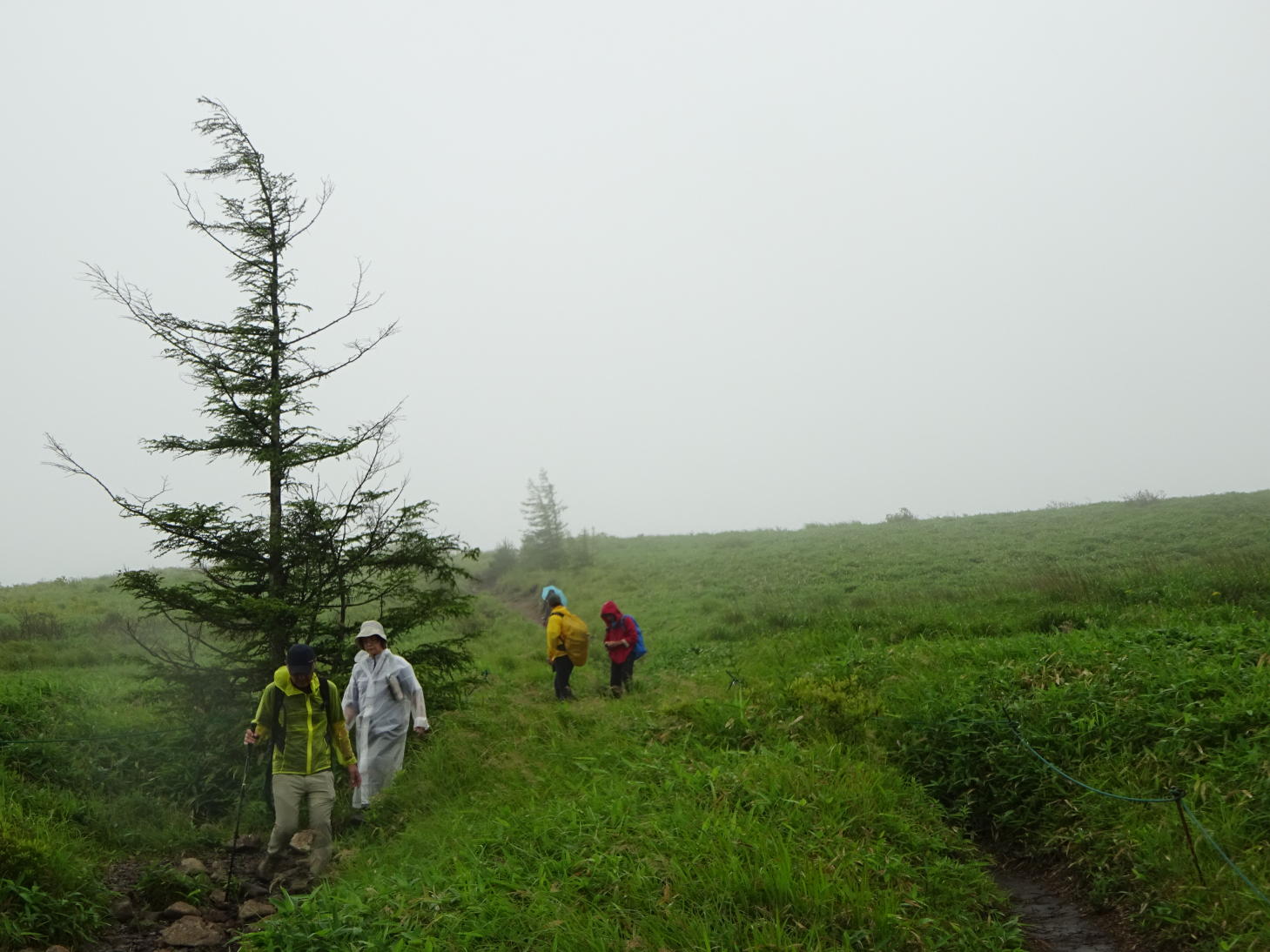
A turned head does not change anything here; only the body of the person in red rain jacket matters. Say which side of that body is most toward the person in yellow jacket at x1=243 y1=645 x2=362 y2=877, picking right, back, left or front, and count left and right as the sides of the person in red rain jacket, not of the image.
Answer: front

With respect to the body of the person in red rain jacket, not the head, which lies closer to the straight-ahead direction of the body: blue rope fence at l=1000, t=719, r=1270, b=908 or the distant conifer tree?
the blue rope fence

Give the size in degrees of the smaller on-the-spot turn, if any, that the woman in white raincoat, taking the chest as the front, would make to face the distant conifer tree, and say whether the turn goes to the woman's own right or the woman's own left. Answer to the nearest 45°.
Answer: approximately 135° to the woman's own right

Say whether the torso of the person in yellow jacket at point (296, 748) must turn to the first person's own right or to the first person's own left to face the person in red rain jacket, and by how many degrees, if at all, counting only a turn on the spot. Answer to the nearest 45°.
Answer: approximately 135° to the first person's own left

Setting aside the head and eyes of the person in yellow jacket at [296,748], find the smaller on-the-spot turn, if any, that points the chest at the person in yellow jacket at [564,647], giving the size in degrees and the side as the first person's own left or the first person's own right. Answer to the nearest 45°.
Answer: approximately 135° to the first person's own left

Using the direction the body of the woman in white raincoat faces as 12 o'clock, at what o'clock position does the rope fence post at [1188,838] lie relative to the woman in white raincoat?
The rope fence post is roughly at 9 o'clock from the woman in white raincoat.

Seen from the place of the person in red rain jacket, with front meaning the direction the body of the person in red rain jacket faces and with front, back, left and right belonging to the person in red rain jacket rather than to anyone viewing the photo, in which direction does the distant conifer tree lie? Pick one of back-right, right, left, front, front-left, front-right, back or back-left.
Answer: back-right

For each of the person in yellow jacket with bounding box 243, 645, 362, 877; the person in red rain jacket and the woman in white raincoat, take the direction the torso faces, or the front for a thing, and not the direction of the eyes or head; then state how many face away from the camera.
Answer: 0

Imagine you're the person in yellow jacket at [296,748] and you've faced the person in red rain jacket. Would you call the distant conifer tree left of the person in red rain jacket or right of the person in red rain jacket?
left

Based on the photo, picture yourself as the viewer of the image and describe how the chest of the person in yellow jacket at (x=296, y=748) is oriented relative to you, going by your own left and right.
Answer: facing the viewer
